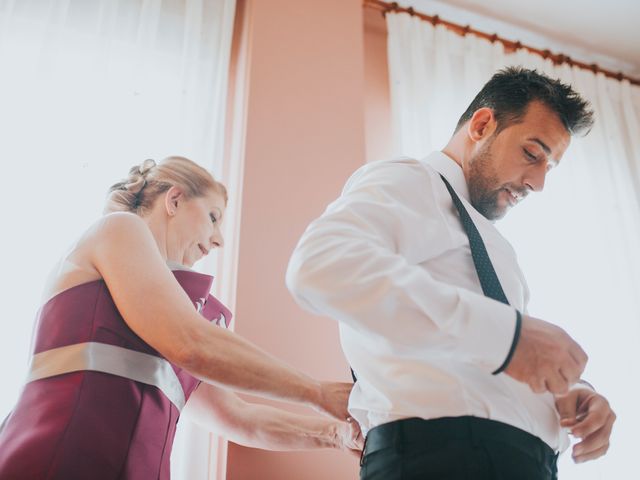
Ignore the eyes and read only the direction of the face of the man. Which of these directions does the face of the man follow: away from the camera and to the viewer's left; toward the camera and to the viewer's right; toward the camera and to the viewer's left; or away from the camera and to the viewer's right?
toward the camera and to the viewer's right

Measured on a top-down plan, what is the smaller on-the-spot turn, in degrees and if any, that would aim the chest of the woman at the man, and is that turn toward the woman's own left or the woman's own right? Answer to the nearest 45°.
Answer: approximately 45° to the woman's own right

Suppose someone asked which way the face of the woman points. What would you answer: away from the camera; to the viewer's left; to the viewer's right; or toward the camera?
to the viewer's right

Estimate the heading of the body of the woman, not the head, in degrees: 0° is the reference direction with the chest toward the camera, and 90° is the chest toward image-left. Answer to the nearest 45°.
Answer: approximately 270°

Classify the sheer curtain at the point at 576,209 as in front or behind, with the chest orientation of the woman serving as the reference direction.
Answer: in front

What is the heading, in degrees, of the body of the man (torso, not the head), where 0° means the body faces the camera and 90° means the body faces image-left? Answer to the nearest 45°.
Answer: approximately 315°

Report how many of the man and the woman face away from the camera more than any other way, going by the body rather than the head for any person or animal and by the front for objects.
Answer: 0

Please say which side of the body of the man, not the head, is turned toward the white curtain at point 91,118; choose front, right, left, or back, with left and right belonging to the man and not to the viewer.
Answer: back

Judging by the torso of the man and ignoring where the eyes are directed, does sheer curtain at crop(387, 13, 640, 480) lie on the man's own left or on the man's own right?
on the man's own left
